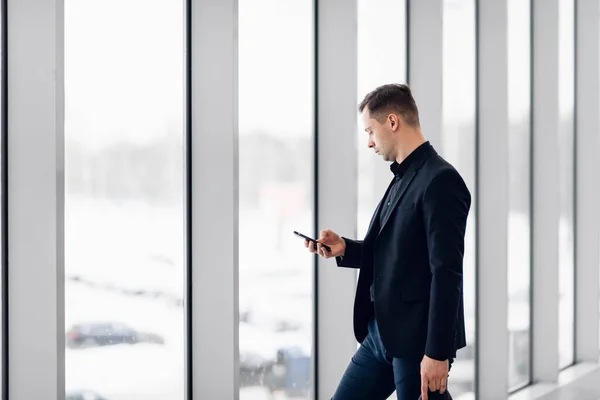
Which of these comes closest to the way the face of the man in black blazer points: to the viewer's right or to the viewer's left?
to the viewer's left

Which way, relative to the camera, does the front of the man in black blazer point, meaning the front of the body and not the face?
to the viewer's left

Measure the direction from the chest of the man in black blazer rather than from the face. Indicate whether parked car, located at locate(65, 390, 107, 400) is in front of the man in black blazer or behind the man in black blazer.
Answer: in front

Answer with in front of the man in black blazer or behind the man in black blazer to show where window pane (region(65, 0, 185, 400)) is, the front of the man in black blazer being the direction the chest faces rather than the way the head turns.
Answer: in front

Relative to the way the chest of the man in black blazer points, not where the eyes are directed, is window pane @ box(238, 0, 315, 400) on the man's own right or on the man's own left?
on the man's own right
